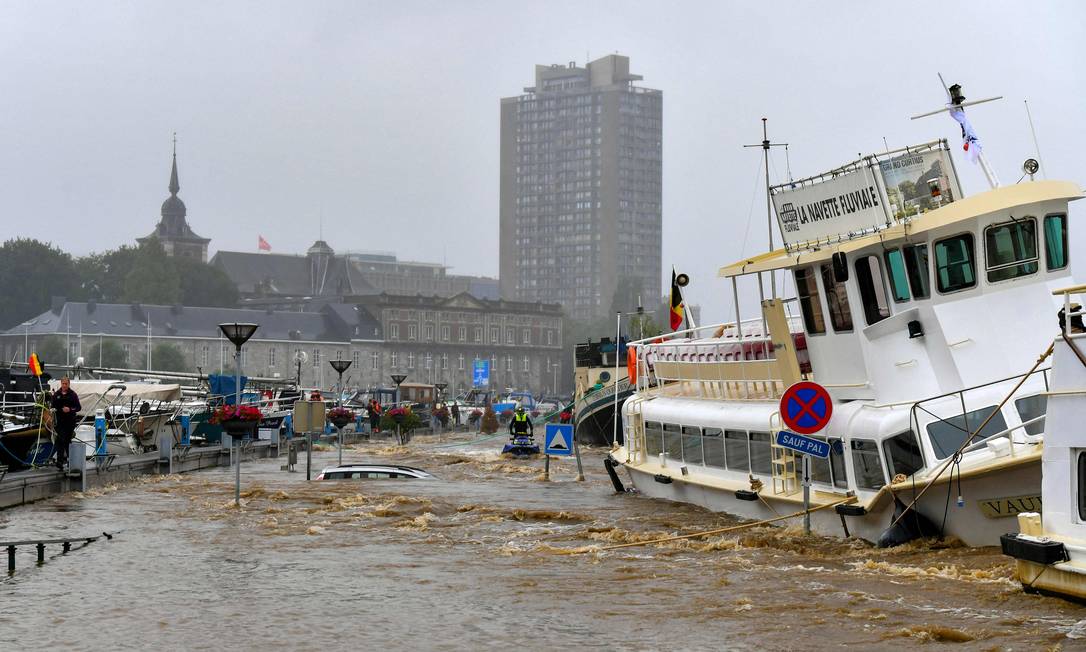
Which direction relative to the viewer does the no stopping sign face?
toward the camera

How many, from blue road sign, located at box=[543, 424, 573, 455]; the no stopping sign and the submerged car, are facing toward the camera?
2

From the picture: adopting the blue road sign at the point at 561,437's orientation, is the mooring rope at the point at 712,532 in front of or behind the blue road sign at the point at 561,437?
in front

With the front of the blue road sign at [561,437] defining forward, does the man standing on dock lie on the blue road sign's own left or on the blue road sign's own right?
on the blue road sign's own right

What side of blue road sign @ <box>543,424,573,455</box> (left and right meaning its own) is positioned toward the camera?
front
